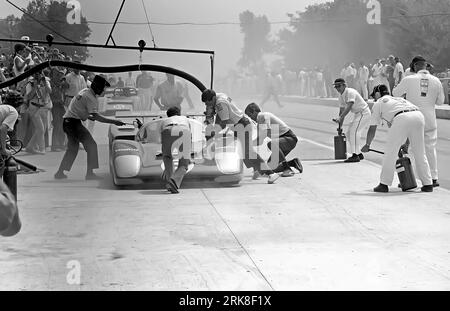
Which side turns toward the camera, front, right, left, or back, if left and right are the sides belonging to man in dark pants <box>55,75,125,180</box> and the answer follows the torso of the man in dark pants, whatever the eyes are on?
right

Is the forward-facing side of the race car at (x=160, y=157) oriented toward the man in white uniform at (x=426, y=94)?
no

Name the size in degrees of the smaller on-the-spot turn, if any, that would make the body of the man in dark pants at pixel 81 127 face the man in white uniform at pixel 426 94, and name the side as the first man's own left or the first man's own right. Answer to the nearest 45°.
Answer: approximately 45° to the first man's own right

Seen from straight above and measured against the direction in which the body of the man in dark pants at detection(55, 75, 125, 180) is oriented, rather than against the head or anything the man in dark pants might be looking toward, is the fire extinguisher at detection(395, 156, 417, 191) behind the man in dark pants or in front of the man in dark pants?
in front

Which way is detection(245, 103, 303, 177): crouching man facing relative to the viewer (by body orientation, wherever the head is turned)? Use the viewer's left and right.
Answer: facing to the left of the viewer

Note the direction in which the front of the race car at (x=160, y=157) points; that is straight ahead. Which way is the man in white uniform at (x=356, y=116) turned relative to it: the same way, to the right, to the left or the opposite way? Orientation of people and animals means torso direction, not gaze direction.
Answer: to the right

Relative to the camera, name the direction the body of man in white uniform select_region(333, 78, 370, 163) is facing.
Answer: to the viewer's left

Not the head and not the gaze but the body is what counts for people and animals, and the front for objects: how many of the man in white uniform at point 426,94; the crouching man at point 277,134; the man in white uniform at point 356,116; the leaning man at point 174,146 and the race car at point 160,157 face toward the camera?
1

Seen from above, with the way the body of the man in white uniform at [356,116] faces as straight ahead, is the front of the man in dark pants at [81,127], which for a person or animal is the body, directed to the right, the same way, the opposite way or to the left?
the opposite way

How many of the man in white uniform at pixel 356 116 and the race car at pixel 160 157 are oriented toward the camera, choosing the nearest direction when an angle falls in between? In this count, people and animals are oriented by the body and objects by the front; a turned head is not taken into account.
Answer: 1

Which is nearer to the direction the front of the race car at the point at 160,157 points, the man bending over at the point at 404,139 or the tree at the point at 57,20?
the man bending over

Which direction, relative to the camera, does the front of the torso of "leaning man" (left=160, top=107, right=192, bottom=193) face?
away from the camera

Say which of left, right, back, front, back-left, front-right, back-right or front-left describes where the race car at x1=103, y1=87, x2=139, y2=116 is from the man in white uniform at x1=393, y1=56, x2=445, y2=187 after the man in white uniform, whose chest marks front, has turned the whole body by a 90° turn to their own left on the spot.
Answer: front-right
